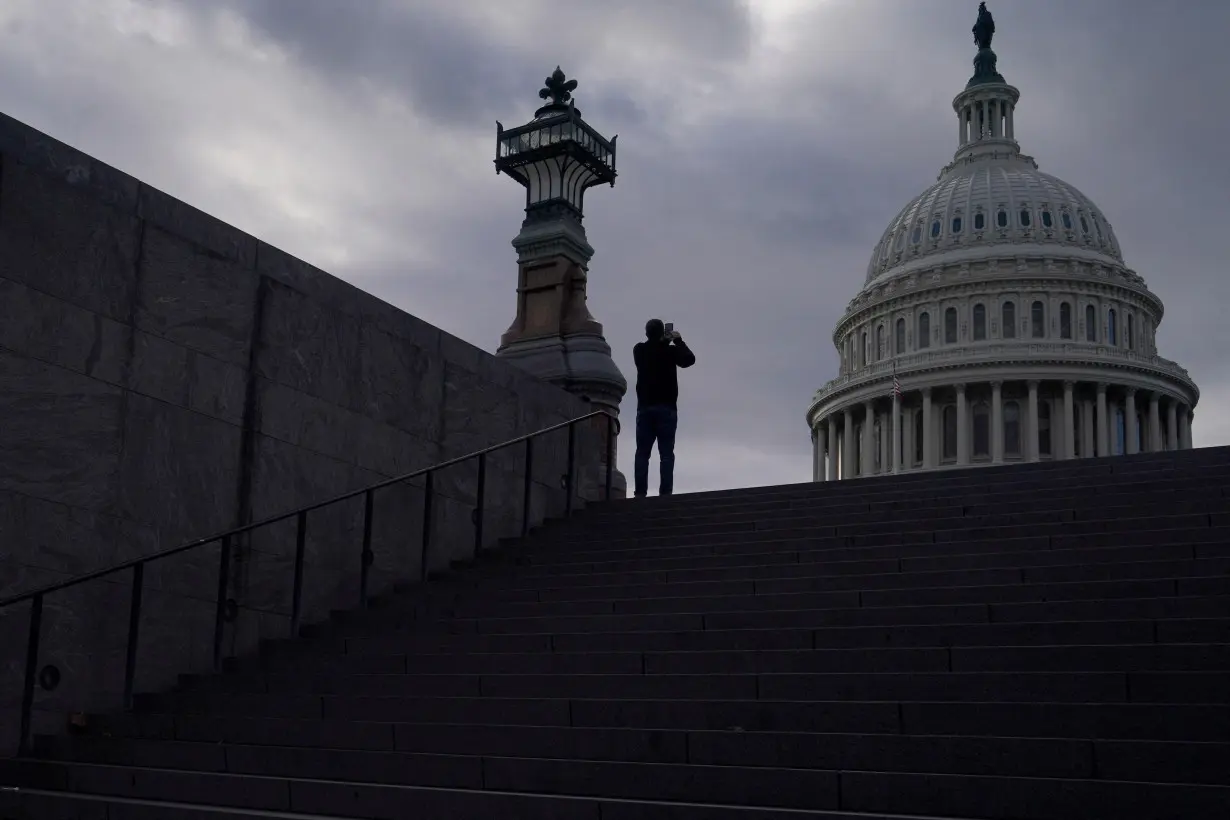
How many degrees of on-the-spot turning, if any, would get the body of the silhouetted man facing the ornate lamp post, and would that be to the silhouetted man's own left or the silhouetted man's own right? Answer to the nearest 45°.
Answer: approximately 45° to the silhouetted man's own left

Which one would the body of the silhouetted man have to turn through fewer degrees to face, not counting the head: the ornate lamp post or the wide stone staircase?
the ornate lamp post

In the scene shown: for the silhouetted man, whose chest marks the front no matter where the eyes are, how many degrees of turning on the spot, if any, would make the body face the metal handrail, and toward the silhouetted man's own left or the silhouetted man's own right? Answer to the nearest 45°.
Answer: approximately 180°

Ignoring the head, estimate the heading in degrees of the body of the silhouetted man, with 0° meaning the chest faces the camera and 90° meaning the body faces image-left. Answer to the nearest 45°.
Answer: approximately 225°

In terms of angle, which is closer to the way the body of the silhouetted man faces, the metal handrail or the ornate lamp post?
the ornate lamp post
